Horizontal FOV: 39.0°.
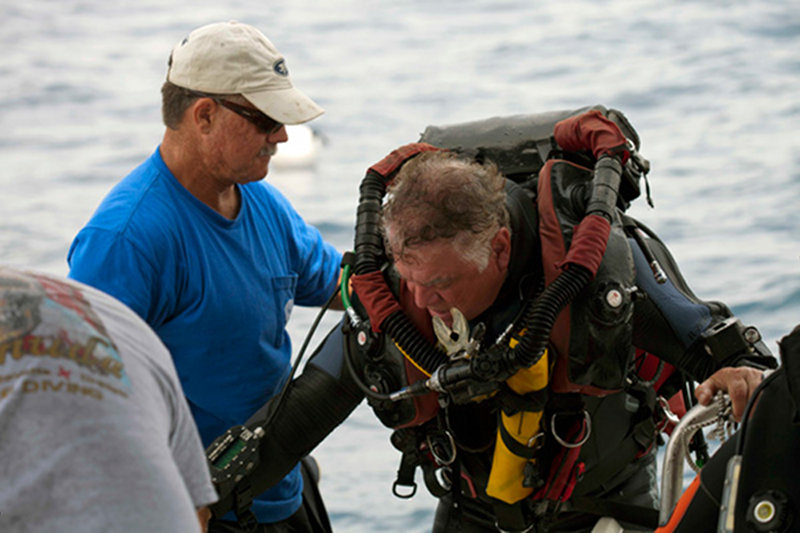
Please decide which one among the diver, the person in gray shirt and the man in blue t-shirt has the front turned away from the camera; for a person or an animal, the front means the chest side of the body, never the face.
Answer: the person in gray shirt

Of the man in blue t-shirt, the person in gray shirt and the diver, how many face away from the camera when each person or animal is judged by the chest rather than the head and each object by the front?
1

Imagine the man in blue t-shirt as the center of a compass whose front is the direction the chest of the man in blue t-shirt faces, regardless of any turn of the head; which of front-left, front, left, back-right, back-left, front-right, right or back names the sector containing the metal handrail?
front

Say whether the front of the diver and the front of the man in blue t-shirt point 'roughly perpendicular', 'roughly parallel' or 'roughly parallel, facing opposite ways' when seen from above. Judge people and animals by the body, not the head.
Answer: roughly perpendicular

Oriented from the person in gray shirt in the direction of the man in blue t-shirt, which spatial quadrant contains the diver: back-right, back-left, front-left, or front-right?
front-right

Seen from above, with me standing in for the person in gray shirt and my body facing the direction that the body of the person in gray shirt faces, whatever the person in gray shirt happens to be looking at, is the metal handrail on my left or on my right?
on my right

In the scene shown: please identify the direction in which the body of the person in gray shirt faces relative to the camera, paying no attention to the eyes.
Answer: away from the camera

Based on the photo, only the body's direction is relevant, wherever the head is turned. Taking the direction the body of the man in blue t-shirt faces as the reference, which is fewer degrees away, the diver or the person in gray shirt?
the diver

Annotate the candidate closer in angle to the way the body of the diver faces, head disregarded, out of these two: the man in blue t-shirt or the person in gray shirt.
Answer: the person in gray shirt

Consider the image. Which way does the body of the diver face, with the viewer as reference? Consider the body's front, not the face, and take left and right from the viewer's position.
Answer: facing the viewer and to the left of the viewer

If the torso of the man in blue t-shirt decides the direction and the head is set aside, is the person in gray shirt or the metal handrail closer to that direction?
the metal handrail

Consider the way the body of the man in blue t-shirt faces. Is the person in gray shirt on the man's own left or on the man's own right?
on the man's own right

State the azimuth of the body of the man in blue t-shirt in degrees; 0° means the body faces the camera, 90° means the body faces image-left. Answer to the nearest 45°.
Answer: approximately 315°

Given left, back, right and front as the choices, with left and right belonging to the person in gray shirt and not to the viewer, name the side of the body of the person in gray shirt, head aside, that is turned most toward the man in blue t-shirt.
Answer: front
